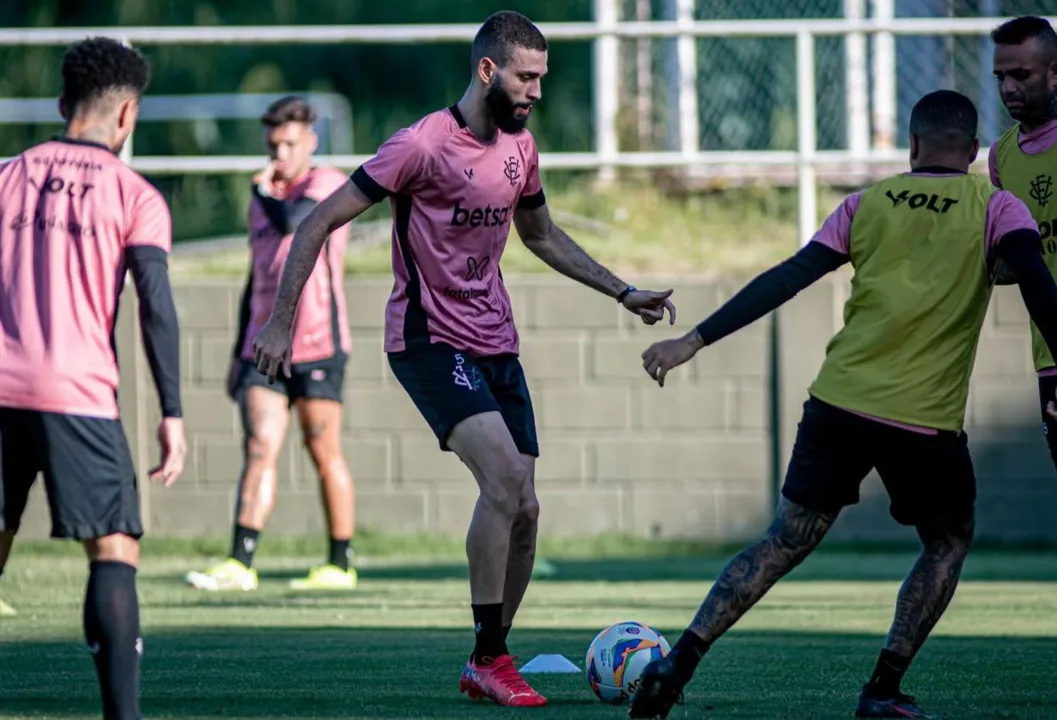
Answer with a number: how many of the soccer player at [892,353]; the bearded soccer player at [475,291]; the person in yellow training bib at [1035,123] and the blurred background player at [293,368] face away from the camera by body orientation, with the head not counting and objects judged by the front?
1

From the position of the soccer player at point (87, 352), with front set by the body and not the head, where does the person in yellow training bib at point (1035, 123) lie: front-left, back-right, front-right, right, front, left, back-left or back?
front-right

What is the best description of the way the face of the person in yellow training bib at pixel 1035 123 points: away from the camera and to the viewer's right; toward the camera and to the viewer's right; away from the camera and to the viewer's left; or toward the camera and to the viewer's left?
toward the camera and to the viewer's left

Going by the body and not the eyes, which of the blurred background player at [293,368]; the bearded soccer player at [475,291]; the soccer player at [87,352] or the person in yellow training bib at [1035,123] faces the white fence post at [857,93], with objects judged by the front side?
the soccer player

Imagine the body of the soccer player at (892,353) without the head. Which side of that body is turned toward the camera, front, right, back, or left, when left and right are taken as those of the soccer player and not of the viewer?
back

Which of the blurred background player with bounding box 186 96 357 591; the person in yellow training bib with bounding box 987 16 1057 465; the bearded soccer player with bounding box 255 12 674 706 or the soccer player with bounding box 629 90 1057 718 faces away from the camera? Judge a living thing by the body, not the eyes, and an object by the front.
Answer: the soccer player

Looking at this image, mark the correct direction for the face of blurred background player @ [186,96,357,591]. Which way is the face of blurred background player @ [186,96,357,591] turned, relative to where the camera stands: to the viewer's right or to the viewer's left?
to the viewer's left

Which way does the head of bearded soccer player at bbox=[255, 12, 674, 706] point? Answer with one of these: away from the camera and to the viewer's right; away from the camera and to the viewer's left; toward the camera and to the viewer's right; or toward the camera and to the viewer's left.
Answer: toward the camera and to the viewer's right

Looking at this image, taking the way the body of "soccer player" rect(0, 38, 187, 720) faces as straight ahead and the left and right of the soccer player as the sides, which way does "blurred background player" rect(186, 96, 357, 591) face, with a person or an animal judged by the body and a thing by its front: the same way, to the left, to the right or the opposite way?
the opposite way

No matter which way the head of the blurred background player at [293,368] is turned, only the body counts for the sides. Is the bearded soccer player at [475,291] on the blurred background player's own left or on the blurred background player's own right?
on the blurred background player's own left

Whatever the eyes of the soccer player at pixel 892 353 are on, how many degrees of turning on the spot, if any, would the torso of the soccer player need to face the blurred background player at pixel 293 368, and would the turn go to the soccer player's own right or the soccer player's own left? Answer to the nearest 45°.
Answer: approximately 45° to the soccer player's own left

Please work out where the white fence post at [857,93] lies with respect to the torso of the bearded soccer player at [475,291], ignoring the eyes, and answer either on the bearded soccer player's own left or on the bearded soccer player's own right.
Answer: on the bearded soccer player's own left

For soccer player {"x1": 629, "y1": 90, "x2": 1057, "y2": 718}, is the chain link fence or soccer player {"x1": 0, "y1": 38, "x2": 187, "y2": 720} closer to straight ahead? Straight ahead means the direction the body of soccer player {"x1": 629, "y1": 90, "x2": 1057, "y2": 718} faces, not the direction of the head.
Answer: the chain link fence

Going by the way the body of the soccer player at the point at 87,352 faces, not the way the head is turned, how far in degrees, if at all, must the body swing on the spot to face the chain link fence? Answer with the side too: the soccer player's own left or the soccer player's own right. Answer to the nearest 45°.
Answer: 0° — they already face it

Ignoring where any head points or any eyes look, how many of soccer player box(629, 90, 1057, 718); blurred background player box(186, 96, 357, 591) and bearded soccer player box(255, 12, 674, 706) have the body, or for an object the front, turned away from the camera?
1

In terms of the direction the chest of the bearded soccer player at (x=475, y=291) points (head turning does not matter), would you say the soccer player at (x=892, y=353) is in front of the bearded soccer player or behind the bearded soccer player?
in front
